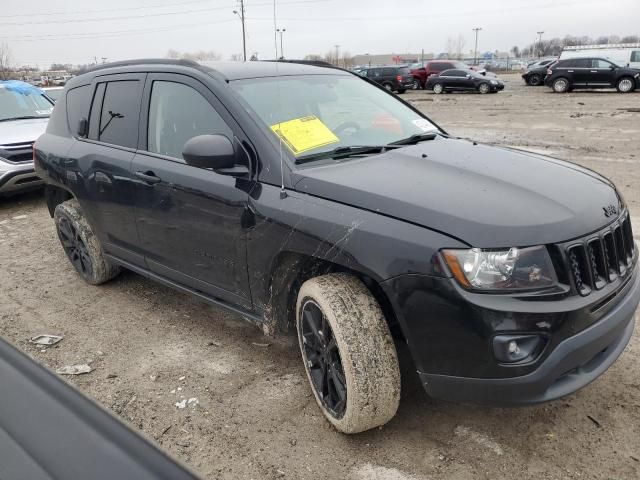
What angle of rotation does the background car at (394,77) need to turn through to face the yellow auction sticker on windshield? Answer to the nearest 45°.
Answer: approximately 135° to its left

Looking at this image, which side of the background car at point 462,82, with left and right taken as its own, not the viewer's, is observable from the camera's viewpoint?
right
